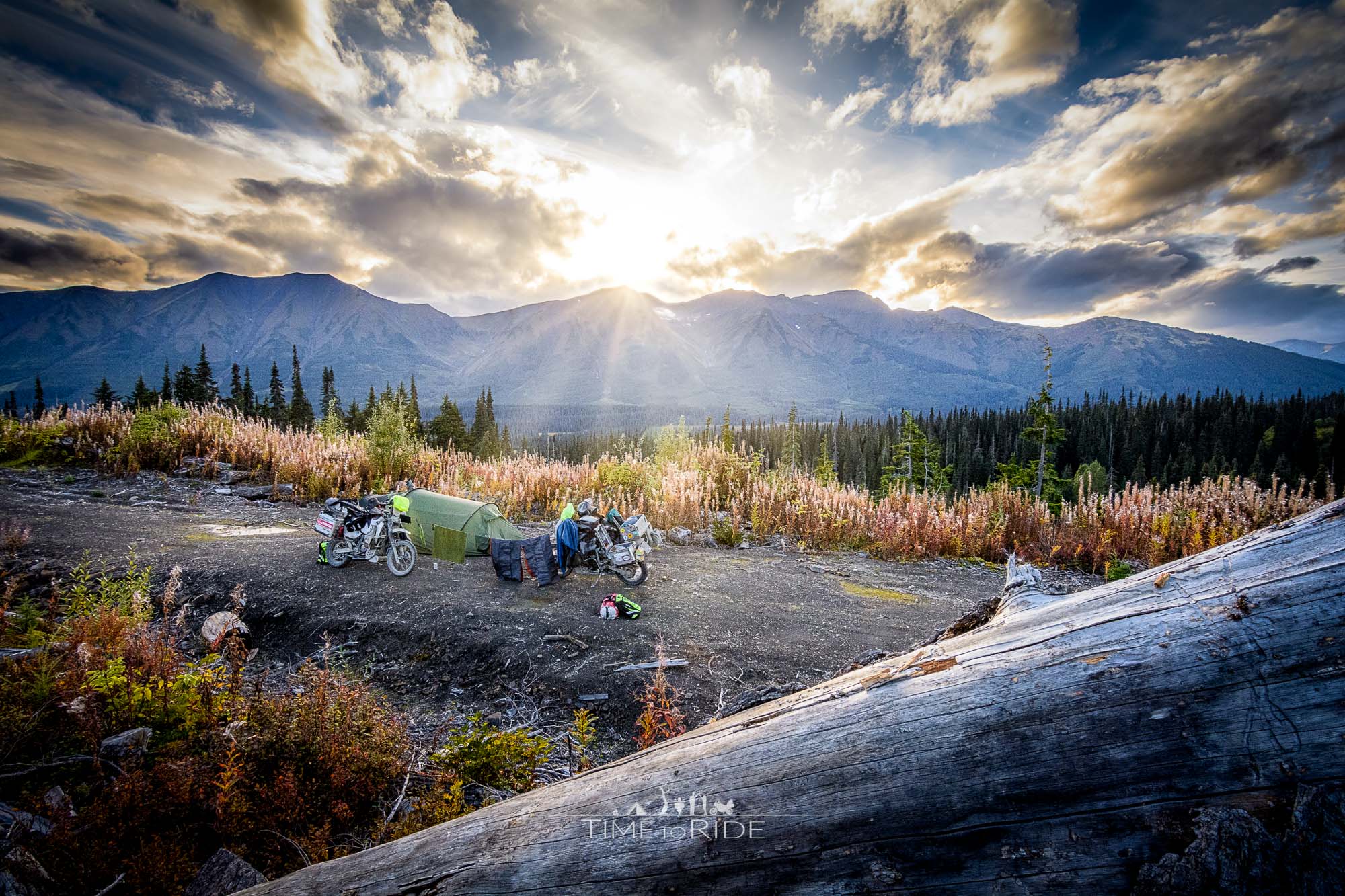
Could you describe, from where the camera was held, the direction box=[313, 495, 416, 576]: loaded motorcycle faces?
facing the viewer and to the right of the viewer

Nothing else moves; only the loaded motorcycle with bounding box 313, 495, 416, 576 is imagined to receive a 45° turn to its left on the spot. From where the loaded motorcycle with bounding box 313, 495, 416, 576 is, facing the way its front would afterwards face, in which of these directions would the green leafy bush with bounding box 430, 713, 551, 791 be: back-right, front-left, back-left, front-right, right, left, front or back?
right

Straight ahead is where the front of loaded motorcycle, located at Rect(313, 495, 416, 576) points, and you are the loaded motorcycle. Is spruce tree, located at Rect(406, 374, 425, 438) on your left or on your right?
on your left

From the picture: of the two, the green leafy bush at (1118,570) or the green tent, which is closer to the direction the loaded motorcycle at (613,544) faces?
the green tent

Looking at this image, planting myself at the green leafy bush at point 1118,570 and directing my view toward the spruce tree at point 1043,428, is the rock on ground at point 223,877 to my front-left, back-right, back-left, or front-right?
back-left
